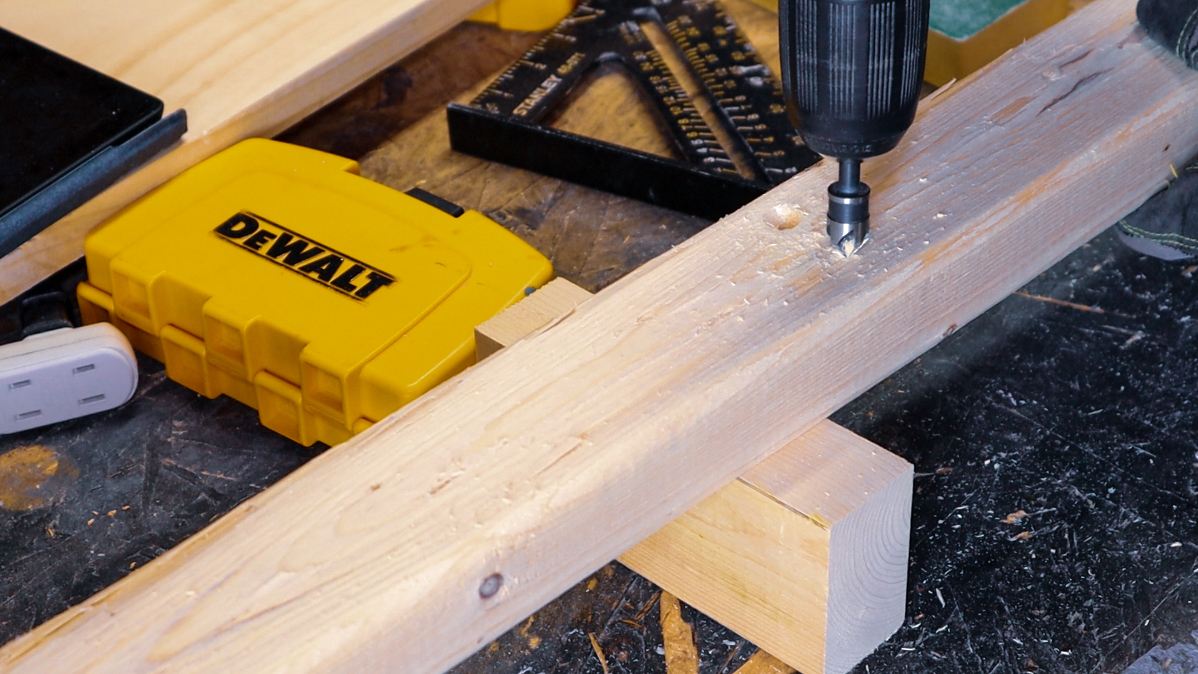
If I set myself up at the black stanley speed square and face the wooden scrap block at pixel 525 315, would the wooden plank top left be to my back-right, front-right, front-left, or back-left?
front-right

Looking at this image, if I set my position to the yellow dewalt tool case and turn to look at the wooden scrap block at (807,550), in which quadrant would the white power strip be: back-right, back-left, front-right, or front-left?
back-right

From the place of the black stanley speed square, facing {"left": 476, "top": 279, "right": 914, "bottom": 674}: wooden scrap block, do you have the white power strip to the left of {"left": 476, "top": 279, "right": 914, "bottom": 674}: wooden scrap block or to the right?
right

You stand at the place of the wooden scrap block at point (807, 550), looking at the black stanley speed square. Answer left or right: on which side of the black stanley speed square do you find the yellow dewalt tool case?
left

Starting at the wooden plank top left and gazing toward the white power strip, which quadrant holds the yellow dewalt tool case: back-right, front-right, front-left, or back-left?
front-left

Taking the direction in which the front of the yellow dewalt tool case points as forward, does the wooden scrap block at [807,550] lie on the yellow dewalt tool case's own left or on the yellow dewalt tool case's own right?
on the yellow dewalt tool case's own left

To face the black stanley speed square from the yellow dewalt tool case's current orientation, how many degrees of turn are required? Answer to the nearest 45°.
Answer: approximately 180°
